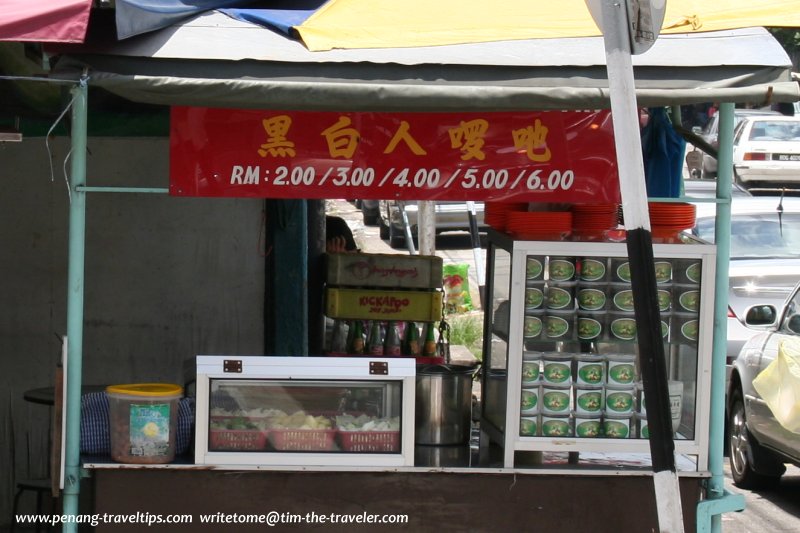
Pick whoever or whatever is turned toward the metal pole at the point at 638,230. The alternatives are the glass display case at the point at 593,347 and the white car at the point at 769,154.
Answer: the glass display case

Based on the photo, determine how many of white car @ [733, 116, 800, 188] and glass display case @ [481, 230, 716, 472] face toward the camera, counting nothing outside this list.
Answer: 1

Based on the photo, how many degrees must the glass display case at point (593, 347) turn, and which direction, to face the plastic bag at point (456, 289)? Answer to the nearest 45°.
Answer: approximately 180°

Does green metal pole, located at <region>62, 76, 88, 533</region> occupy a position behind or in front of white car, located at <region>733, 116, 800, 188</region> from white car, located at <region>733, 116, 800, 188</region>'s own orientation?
behind

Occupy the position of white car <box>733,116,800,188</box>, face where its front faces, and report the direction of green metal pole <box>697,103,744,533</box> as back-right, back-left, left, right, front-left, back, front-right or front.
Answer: back

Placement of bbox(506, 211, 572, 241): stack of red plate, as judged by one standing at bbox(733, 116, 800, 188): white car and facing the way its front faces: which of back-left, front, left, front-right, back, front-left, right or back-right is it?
back

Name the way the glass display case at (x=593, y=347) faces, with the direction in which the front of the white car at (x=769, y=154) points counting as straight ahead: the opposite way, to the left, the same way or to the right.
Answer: the opposite way

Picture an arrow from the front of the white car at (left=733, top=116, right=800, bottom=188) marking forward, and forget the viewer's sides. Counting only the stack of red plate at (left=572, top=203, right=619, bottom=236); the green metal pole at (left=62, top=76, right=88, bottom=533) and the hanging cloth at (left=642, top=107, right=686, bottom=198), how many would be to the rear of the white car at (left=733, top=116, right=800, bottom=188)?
3

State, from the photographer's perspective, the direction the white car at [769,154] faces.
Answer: facing away from the viewer
